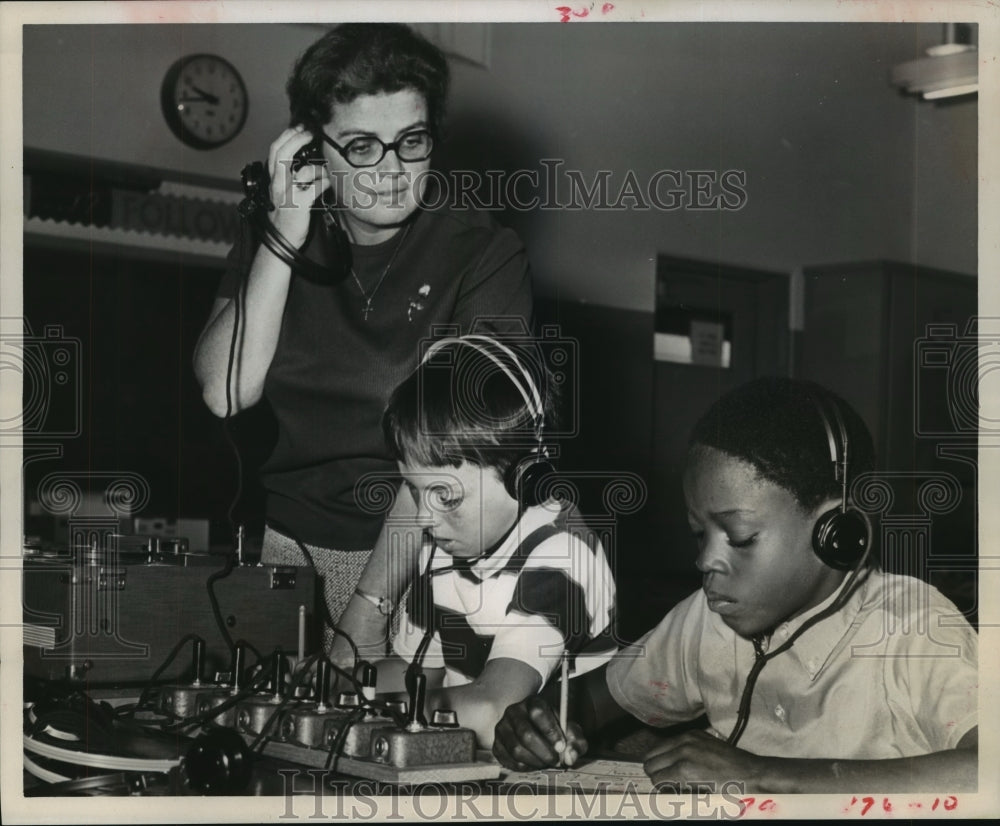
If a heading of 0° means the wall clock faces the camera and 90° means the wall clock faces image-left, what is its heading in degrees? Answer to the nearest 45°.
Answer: approximately 315°
